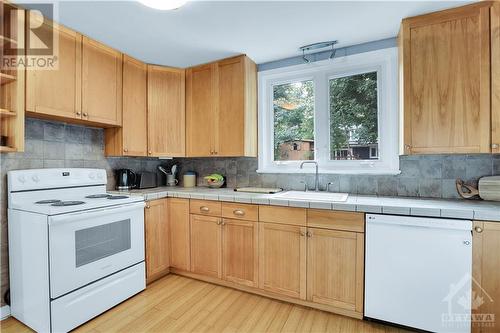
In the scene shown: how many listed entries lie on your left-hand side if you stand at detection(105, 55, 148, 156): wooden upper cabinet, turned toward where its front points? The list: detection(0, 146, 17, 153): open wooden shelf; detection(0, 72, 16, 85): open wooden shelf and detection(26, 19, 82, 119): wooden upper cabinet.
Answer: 0

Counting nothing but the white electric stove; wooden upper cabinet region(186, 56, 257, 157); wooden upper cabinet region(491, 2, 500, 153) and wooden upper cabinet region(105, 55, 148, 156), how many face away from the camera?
0

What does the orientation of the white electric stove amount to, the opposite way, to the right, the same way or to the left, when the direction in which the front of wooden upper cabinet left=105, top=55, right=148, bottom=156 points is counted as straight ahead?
the same way

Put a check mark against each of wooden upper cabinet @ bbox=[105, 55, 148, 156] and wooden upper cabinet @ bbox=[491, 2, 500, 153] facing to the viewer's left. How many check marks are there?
0

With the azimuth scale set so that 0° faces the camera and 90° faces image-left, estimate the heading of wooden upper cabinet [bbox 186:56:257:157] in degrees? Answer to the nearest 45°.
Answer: approximately 45°

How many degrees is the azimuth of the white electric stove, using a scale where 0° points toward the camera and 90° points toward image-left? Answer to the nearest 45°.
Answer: approximately 315°

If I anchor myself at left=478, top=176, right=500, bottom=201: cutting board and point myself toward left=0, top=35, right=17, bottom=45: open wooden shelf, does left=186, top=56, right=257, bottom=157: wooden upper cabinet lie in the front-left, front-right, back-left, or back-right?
front-right

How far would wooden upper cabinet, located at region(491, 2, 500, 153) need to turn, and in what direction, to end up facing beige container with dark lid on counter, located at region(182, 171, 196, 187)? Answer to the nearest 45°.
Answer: approximately 90° to its right

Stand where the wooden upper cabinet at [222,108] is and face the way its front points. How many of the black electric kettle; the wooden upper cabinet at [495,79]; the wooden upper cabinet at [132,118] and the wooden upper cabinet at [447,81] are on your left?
2

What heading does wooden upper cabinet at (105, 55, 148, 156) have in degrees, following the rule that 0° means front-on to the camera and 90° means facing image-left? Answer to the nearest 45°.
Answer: approximately 315°

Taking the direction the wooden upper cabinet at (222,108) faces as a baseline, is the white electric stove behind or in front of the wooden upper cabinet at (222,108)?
in front

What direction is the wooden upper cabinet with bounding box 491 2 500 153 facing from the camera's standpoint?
toward the camera
